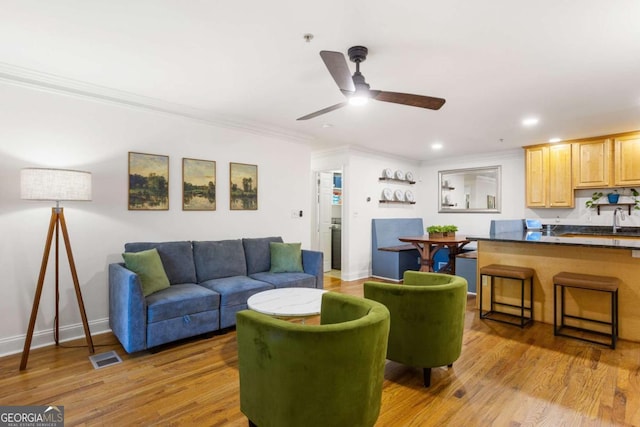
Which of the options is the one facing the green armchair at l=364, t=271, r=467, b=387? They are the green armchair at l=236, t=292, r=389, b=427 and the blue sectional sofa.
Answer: the blue sectional sofa

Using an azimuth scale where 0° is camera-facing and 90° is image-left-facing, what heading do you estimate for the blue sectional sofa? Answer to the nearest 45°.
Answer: approximately 315°

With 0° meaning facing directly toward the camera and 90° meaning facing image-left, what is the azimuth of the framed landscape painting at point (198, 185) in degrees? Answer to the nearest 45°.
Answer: approximately 315°

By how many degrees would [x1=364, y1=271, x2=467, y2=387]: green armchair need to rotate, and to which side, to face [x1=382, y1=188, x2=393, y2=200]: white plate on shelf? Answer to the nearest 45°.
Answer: approximately 45° to its right

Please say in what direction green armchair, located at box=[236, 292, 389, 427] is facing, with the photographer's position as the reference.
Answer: facing away from the viewer and to the left of the viewer

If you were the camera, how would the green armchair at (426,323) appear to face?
facing away from the viewer and to the left of the viewer
